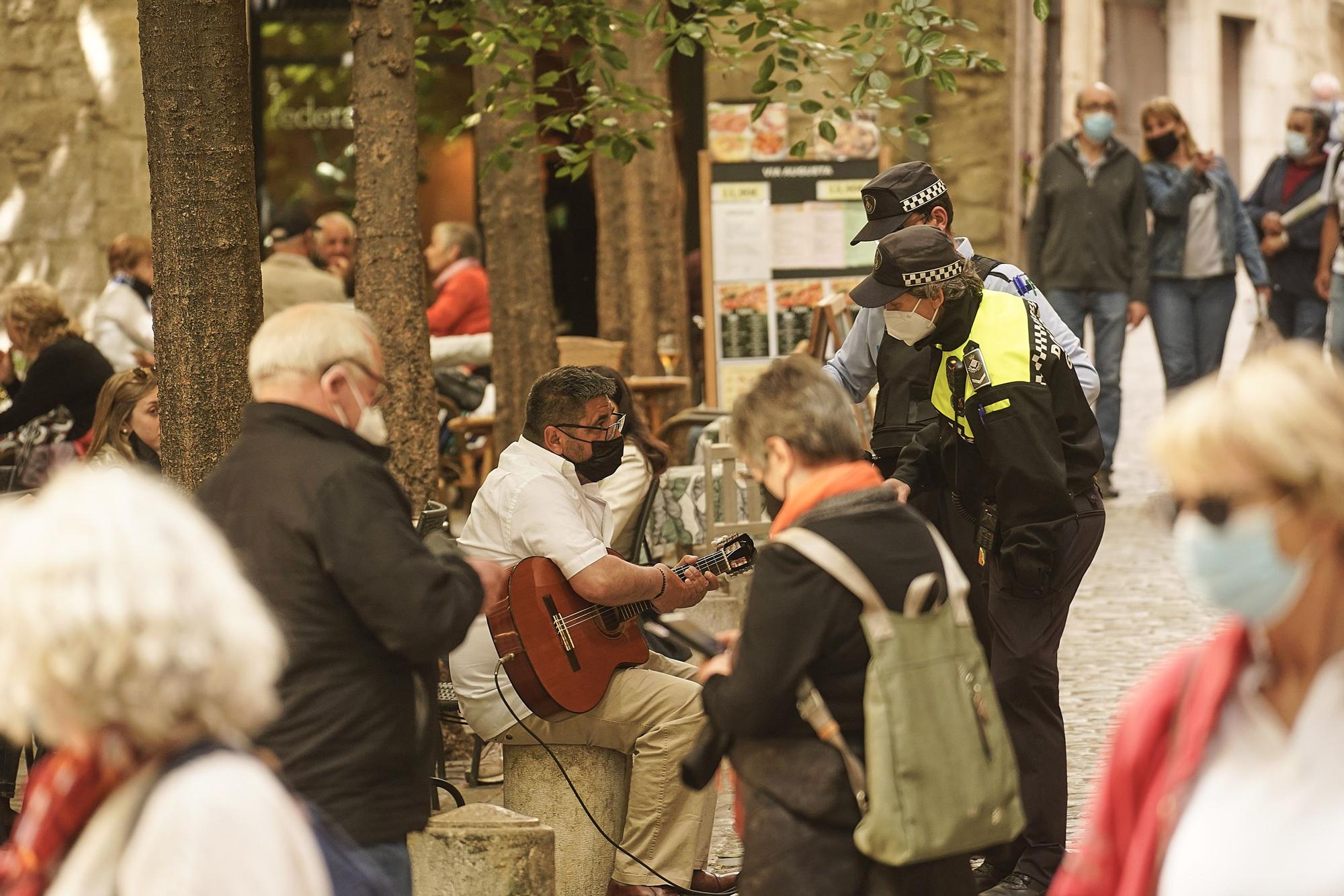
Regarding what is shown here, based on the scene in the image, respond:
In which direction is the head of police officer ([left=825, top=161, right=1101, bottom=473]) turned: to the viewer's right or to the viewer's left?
to the viewer's left

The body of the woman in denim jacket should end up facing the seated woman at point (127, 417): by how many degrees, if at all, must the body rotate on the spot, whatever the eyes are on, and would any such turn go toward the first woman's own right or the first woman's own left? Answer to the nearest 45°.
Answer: approximately 45° to the first woman's own right

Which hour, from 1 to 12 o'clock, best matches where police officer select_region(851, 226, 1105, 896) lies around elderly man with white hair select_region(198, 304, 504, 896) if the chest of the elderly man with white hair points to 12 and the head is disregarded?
The police officer is roughly at 12 o'clock from the elderly man with white hair.

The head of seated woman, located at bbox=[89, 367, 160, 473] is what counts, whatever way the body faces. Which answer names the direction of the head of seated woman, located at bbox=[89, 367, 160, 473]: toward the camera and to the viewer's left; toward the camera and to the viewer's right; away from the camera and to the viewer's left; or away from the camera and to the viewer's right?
toward the camera and to the viewer's right

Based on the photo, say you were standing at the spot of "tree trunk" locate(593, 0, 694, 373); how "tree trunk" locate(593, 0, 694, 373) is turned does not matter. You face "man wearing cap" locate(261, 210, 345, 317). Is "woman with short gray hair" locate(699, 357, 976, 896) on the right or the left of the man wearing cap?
left

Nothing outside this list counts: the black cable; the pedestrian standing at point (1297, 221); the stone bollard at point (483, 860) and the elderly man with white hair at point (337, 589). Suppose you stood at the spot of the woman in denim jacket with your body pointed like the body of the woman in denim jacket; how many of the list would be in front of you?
3

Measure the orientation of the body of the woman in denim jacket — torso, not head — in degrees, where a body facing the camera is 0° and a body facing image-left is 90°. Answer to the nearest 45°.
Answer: approximately 0°

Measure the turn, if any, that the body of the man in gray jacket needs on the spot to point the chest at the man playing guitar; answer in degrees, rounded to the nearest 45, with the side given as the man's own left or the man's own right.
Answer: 0° — they already face them

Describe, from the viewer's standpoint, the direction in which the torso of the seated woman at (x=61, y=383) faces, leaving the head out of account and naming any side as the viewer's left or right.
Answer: facing to the left of the viewer

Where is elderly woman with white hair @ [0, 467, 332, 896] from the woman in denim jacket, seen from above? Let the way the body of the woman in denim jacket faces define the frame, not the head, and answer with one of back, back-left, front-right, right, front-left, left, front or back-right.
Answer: front

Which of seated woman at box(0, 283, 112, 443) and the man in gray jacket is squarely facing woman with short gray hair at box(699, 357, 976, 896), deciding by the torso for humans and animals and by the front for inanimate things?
the man in gray jacket

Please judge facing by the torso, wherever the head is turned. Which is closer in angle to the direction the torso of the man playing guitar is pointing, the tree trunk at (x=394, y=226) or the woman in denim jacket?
the woman in denim jacket

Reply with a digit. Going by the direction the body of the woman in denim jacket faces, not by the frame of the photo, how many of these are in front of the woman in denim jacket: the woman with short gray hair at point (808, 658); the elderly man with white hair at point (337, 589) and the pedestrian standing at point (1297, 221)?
2
